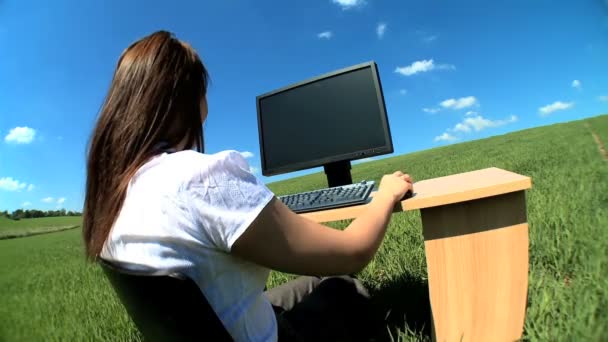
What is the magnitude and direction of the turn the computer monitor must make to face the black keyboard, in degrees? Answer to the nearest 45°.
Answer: approximately 45° to its left

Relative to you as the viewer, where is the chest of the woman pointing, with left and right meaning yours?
facing away from the viewer and to the right of the viewer

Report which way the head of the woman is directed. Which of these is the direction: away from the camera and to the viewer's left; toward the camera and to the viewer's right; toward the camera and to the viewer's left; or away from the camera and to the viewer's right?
away from the camera and to the viewer's right

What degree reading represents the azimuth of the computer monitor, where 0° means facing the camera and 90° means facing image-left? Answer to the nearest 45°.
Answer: approximately 45°

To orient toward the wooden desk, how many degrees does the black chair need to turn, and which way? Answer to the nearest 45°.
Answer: approximately 45° to its right

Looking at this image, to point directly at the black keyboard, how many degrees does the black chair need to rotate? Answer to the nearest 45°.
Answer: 0° — it already faces it

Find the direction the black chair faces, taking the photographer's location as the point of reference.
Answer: facing away from the viewer and to the right of the viewer

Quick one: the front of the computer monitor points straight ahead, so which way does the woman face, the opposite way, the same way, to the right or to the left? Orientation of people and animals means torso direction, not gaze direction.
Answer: the opposite way
